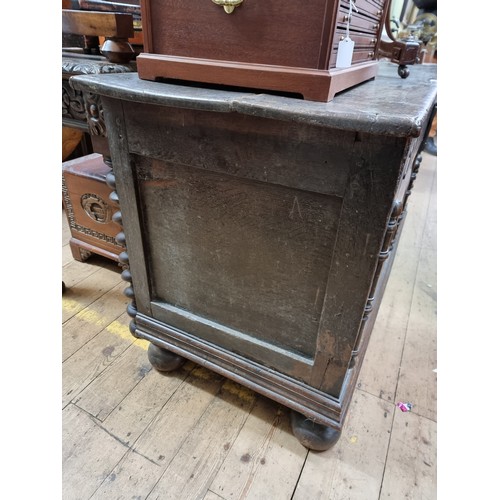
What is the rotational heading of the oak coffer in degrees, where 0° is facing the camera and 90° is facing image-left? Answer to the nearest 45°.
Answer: approximately 270°

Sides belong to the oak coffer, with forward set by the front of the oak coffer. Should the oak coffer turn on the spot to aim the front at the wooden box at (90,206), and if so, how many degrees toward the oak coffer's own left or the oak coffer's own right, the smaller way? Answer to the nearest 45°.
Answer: approximately 135° to the oak coffer's own left
